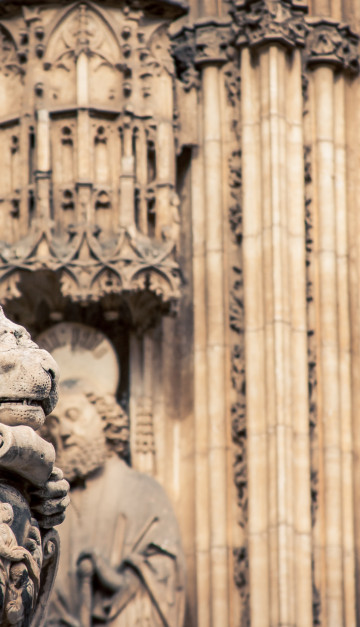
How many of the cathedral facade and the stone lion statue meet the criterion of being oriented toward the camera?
1

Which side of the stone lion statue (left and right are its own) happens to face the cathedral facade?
left

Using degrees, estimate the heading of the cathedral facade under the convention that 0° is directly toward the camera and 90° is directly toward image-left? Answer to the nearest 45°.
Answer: approximately 0°

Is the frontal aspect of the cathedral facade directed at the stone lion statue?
yes

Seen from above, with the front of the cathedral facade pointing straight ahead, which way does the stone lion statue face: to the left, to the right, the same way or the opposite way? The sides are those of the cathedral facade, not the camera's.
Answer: to the left

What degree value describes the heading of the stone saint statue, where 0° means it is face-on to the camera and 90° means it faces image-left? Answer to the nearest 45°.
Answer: approximately 45°

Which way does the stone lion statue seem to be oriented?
to the viewer's right
